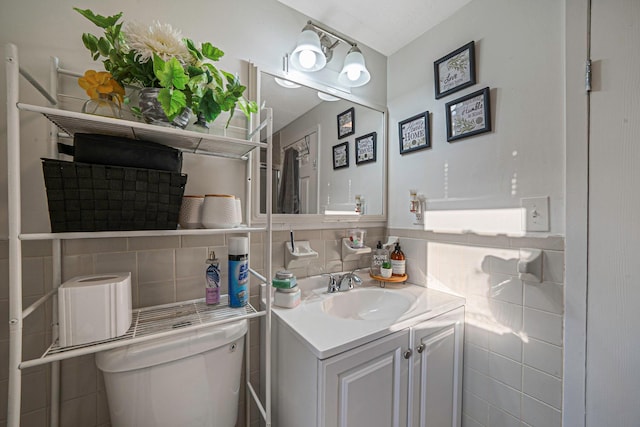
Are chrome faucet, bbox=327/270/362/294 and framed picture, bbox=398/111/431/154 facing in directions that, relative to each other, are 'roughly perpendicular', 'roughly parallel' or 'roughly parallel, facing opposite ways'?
roughly perpendicular

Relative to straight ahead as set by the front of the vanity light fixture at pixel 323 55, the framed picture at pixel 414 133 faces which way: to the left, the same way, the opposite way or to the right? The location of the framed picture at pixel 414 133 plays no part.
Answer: to the right

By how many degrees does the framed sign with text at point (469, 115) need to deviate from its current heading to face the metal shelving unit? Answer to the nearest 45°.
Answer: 0° — it already faces it

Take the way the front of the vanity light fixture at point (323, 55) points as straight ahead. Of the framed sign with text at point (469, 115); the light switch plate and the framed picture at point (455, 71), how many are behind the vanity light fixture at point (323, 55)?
0

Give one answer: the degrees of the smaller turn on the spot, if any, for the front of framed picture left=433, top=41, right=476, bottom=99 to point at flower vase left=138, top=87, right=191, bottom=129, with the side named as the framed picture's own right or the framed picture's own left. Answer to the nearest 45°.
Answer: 0° — it already faces it

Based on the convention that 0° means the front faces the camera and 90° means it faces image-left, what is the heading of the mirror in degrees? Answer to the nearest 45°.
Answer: approximately 315°

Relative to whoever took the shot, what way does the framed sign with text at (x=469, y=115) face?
facing the viewer and to the left of the viewer

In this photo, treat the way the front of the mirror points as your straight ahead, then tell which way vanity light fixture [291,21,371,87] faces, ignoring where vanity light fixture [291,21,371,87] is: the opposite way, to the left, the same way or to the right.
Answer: the same way

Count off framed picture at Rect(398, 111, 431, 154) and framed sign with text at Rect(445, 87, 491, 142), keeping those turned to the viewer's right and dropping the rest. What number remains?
0

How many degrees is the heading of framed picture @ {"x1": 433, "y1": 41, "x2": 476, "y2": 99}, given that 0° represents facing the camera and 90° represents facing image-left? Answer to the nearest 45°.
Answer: approximately 45°

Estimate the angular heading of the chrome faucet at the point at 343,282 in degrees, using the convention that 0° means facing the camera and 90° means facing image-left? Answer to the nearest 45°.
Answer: approximately 315°

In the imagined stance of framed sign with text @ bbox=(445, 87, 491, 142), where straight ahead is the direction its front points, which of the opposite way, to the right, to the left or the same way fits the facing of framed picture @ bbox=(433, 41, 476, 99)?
the same way

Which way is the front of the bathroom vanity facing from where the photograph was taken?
facing the viewer and to the right of the viewer

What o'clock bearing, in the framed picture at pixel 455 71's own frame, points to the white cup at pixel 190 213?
The white cup is roughly at 12 o'clock from the framed picture.

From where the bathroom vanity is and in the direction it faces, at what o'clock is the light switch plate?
The light switch plate is roughly at 10 o'clock from the bathroom vanity.

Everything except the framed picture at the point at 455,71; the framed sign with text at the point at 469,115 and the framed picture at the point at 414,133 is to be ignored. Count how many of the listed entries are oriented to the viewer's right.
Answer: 0

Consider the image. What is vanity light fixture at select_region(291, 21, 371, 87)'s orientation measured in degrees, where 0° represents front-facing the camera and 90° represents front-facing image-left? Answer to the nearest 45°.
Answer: approximately 315°
